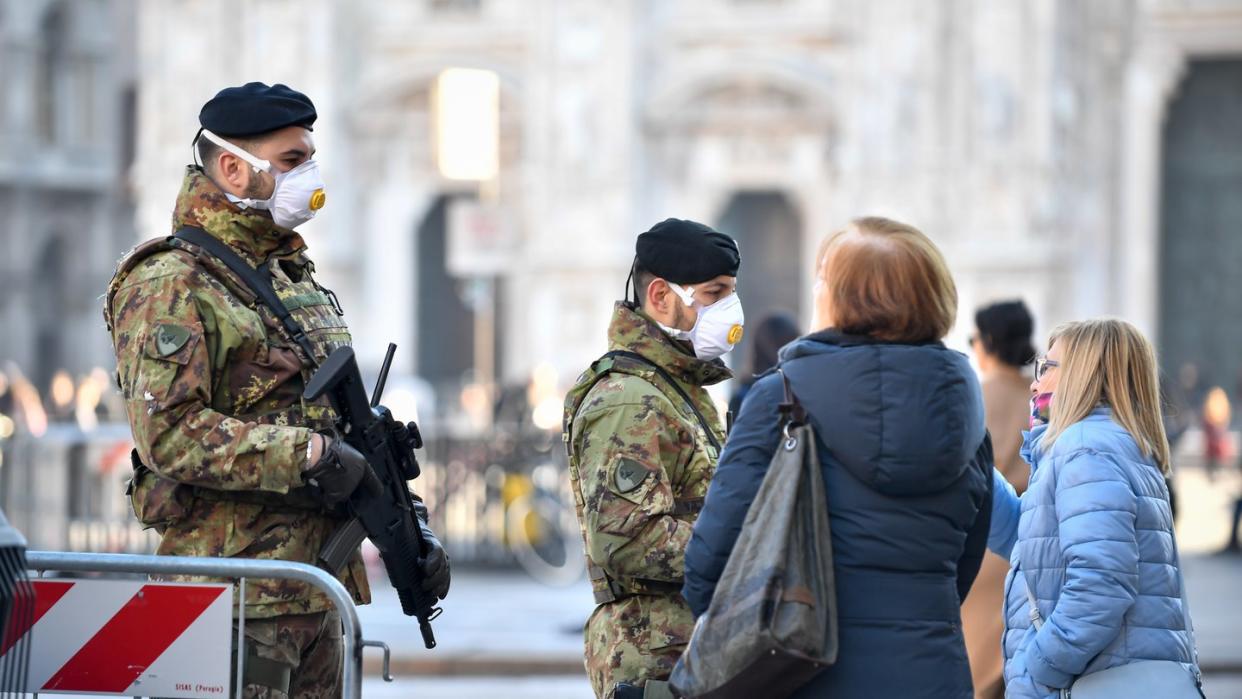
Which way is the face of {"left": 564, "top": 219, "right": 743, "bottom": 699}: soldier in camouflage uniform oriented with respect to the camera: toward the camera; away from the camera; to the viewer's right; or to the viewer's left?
to the viewer's right

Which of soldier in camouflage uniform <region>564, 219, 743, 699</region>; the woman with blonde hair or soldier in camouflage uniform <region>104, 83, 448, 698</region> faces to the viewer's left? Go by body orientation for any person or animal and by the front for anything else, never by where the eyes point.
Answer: the woman with blonde hair

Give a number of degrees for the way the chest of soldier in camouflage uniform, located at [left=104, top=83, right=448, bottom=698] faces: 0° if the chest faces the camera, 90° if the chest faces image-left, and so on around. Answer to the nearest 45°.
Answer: approximately 270°

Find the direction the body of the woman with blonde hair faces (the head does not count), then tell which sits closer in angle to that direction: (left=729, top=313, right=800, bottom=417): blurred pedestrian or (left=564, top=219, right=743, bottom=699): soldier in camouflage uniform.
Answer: the soldier in camouflage uniform

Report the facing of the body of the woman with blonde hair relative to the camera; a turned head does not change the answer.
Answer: to the viewer's left

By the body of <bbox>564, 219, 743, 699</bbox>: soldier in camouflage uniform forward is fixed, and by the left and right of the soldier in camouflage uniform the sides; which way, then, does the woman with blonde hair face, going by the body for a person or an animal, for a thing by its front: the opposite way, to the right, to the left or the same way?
the opposite way

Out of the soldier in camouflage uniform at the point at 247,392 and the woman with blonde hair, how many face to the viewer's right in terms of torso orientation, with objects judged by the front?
1

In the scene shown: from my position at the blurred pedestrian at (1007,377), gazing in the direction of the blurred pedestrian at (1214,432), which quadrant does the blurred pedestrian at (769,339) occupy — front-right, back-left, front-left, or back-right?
front-left

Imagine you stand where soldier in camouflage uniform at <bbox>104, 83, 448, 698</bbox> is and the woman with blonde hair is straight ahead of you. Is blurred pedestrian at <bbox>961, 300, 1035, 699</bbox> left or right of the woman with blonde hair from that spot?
left

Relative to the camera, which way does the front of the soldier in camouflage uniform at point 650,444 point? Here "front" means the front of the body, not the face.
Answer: to the viewer's right

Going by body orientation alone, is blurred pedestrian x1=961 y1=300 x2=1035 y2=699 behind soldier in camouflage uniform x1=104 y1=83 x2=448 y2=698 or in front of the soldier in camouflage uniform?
in front

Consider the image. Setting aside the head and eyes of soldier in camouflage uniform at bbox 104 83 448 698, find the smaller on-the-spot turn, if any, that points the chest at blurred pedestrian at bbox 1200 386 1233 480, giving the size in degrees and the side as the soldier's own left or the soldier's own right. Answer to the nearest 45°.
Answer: approximately 45° to the soldier's own left

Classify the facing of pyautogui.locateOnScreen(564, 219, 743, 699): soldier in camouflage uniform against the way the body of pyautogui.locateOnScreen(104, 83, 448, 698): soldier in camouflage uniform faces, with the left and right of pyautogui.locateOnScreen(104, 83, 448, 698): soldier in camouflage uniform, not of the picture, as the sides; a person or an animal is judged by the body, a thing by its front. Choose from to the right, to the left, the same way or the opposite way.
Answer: the same way

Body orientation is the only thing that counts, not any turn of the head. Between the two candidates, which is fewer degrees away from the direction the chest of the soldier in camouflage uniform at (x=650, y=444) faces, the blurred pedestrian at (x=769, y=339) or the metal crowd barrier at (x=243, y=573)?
the blurred pedestrian
